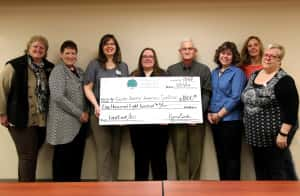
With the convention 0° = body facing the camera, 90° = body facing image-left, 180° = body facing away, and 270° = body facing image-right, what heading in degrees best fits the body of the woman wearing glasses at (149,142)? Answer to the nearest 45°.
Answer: approximately 0°

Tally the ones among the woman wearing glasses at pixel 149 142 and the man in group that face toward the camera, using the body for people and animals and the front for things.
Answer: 2

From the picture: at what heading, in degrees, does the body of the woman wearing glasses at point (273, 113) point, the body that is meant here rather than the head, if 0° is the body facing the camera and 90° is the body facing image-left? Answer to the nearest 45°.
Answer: approximately 45°

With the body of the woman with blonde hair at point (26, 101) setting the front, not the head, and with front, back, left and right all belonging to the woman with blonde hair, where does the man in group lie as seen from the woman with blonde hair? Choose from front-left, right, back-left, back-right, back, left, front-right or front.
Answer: front-left

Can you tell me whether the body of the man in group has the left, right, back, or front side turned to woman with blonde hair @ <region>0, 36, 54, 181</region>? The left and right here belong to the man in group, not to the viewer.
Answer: right

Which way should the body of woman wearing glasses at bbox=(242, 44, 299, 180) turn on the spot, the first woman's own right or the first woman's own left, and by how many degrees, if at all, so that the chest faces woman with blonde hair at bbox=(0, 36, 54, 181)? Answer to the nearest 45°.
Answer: approximately 45° to the first woman's own right

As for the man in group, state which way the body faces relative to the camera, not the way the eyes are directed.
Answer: toward the camera

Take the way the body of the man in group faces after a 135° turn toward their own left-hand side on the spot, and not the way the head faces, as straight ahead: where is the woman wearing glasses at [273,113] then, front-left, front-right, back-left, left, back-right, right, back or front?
right

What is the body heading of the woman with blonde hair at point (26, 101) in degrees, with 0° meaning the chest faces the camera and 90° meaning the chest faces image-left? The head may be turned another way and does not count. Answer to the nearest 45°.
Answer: approximately 315°
